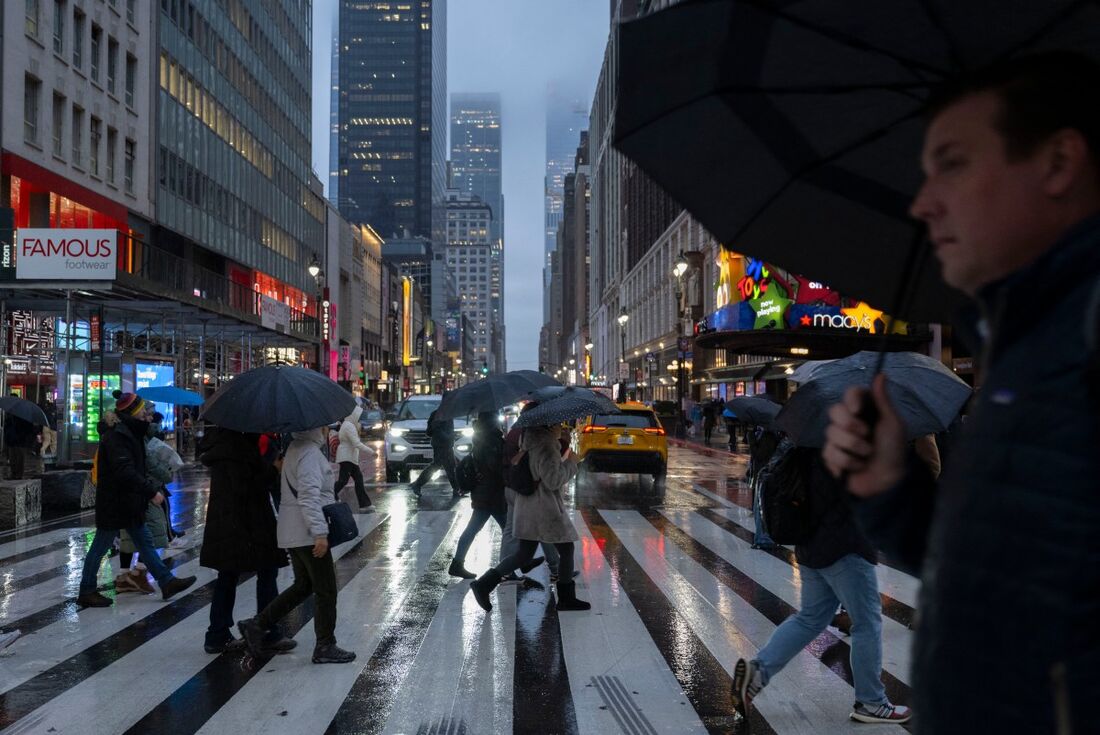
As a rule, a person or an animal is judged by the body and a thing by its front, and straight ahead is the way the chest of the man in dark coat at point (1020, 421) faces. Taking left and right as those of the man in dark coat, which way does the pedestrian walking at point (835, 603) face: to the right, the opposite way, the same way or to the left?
the opposite way

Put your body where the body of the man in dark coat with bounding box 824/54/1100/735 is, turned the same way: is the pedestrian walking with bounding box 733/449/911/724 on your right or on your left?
on your right

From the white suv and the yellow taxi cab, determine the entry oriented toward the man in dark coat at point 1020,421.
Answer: the white suv

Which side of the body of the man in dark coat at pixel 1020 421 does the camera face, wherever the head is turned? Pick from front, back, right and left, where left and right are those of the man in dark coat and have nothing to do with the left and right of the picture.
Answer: left

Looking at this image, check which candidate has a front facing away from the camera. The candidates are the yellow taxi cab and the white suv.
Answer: the yellow taxi cab

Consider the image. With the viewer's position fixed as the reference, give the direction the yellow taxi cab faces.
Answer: facing away from the viewer
